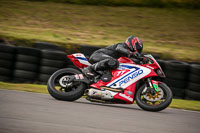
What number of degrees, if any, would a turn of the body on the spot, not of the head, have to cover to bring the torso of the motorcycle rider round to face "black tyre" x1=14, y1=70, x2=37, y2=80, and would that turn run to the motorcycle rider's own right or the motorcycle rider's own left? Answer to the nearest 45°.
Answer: approximately 135° to the motorcycle rider's own left

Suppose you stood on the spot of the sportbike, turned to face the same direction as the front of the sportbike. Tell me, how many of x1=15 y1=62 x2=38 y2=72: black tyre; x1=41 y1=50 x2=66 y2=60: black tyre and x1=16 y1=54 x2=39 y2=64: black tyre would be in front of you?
0

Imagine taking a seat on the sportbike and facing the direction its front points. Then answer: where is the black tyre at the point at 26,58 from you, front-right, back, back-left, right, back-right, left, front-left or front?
back-left

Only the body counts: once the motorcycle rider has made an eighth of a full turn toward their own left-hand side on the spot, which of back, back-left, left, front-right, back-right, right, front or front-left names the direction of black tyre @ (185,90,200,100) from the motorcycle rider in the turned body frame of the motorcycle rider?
front

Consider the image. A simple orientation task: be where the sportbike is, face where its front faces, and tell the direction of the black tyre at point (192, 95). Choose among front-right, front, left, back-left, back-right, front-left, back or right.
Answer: front-left

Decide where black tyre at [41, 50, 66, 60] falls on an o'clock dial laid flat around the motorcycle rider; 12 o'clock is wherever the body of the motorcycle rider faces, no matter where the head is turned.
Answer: The black tyre is roughly at 8 o'clock from the motorcycle rider.

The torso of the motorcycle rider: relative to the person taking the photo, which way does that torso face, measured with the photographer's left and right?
facing to the right of the viewer

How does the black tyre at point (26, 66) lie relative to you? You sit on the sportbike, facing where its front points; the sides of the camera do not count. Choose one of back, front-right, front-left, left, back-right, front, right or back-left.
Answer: back-left

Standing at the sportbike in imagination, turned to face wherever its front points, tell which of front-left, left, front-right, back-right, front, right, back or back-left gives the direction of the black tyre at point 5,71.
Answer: back-left

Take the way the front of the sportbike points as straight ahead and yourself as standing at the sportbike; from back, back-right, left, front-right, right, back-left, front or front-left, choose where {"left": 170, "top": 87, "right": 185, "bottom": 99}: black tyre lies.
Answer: front-left

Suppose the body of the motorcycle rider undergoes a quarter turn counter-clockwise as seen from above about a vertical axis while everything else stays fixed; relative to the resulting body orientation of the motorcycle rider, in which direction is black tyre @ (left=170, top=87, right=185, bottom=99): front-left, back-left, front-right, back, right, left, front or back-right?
front-right

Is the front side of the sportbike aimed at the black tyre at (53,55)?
no

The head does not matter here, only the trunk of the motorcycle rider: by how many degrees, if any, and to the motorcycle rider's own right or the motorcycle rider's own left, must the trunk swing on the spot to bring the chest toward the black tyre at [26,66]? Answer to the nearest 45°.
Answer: approximately 135° to the motorcycle rider's own left

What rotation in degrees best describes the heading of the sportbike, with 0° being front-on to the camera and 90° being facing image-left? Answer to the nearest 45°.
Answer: approximately 270°

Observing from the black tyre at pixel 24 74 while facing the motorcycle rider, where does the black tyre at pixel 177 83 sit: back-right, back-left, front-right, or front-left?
front-left

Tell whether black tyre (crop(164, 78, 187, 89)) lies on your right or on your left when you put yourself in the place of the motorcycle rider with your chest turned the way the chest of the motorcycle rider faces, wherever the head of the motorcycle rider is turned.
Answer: on your left

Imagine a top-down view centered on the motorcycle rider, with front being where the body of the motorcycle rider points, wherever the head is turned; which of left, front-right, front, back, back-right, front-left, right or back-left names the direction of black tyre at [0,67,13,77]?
back-left

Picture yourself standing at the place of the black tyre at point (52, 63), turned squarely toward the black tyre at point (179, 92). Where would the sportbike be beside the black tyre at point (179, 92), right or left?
right

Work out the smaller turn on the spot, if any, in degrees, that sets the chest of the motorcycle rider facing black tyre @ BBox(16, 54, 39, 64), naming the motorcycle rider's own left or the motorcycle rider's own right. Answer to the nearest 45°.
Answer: approximately 135° to the motorcycle rider's own left

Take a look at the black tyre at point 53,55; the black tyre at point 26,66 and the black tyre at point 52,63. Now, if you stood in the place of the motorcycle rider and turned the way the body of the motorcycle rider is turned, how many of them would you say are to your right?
0
